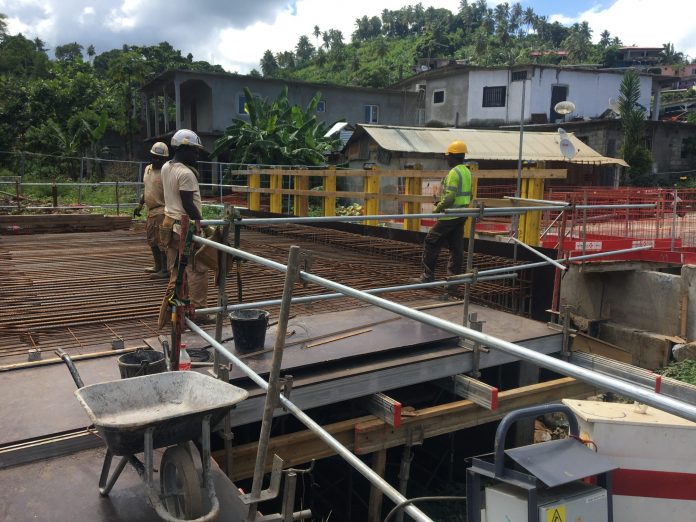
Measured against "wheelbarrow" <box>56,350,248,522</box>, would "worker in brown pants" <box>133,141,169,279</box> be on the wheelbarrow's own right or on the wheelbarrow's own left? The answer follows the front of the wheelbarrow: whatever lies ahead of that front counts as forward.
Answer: on the wheelbarrow's own left

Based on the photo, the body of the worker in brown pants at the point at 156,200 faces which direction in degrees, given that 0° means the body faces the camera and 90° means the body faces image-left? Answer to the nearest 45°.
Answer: approximately 45°

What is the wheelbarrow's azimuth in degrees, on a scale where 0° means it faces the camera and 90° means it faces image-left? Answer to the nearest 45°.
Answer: approximately 315°

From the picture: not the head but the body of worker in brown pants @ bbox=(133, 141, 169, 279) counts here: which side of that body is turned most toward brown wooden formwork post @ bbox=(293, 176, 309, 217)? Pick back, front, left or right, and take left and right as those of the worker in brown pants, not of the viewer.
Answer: back

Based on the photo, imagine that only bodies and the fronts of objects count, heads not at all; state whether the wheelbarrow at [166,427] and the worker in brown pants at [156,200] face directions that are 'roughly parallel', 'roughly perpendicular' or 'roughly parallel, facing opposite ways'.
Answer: roughly perpendicular

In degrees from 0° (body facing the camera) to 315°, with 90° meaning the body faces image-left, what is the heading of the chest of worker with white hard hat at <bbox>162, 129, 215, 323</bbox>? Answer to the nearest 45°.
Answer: approximately 270°

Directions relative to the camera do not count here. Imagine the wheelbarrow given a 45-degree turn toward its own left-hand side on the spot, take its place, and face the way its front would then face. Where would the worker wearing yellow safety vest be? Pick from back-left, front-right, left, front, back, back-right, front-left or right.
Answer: front-left

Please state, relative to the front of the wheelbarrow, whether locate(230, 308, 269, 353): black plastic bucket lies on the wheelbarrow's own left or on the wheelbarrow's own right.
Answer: on the wheelbarrow's own left
